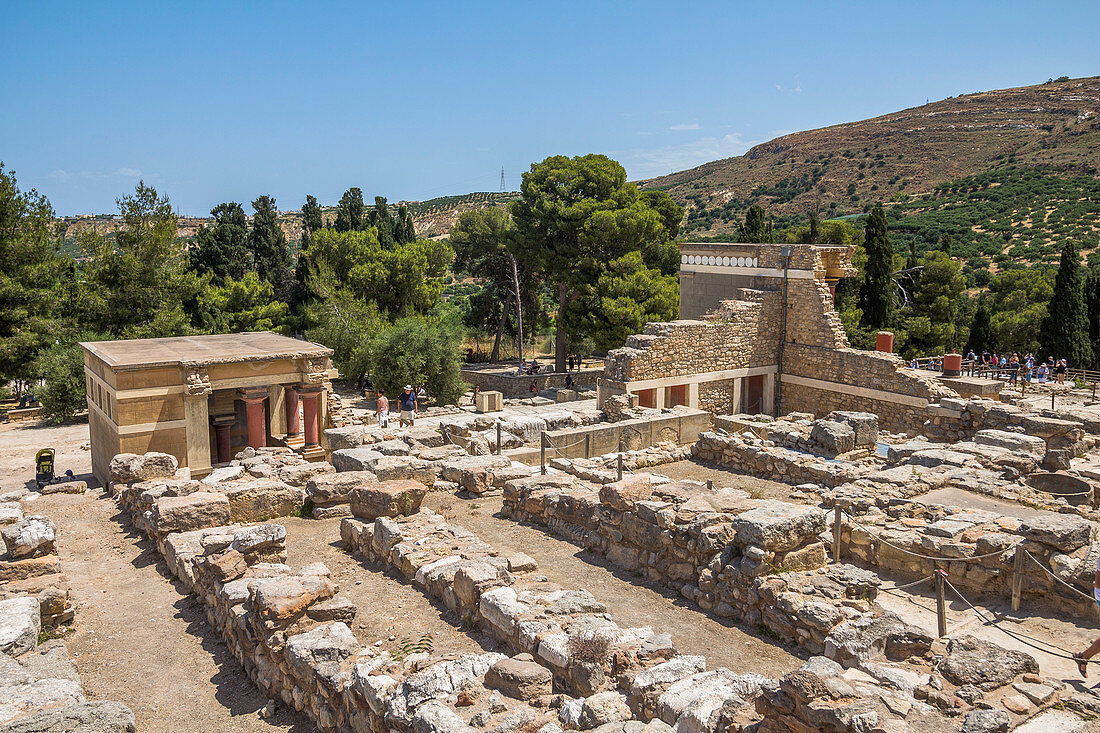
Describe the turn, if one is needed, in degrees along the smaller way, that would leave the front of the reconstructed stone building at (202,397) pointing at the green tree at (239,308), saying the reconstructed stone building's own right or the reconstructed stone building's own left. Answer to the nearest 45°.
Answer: approximately 135° to the reconstructed stone building's own left

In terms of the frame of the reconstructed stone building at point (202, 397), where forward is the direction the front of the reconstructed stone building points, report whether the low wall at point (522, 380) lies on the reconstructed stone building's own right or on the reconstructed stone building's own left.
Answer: on the reconstructed stone building's own left

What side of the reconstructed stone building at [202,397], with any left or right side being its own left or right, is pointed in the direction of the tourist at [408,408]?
left

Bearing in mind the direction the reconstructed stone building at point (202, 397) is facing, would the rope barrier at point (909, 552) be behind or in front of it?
in front

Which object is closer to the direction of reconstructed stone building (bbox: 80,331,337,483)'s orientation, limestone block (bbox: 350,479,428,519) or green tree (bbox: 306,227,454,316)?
the limestone block

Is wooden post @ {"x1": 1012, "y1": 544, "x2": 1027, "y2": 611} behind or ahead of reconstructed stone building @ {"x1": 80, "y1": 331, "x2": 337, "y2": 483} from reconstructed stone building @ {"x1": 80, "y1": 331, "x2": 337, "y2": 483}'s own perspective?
ahead

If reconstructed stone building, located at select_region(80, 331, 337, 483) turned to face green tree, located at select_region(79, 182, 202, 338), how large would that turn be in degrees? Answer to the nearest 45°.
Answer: approximately 135° to its left

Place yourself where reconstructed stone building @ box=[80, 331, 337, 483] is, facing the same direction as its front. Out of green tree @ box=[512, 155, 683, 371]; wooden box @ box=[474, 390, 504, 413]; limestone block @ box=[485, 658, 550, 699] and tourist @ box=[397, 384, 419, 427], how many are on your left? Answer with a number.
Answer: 3

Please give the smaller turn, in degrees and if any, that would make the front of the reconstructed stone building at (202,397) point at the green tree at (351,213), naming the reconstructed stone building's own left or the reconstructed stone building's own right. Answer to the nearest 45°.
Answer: approximately 135° to the reconstructed stone building's own left

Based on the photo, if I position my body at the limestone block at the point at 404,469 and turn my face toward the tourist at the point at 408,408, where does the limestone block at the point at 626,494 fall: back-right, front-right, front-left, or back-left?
back-right

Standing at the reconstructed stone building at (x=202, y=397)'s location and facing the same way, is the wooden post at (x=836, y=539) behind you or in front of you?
in front

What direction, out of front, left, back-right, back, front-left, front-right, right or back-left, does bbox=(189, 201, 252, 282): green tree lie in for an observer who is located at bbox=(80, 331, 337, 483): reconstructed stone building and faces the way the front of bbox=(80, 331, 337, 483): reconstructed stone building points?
back-left

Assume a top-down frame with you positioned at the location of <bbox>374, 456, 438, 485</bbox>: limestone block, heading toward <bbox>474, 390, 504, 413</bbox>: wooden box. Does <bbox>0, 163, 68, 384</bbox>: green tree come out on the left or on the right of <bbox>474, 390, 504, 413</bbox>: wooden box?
left

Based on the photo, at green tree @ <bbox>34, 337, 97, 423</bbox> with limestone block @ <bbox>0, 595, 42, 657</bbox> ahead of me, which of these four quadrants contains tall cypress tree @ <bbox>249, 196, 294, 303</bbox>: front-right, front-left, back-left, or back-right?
back-left

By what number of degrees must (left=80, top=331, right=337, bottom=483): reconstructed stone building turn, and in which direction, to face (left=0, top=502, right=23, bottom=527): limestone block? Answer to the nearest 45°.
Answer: approximately 45° to its right

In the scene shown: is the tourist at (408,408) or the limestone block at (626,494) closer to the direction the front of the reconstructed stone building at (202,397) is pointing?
the limestone block

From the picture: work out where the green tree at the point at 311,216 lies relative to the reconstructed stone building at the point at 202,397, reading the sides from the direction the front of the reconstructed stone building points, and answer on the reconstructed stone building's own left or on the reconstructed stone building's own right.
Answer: on the reconstructed stone building's own left

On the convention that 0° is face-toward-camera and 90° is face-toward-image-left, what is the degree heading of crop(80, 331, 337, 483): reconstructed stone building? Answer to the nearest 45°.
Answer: approximately 315°

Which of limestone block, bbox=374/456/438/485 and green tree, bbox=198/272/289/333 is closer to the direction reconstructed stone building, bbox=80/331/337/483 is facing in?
the limestone block
